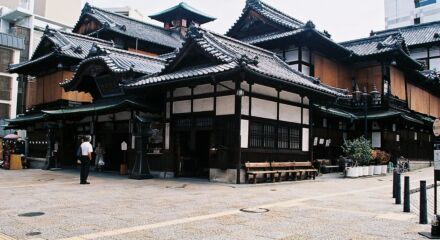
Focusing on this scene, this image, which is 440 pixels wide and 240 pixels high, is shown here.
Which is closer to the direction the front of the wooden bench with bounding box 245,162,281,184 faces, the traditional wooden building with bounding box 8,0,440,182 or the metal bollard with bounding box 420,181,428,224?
the metal bollard

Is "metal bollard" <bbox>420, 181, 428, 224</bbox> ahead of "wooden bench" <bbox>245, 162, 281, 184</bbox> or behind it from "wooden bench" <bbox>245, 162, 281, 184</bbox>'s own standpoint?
ahead

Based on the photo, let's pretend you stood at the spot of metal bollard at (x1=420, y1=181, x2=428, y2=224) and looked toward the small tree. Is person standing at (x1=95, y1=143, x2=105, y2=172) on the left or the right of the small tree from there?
left

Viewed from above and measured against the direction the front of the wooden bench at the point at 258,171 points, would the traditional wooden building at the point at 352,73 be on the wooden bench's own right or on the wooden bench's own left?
on the wooden bench's own left

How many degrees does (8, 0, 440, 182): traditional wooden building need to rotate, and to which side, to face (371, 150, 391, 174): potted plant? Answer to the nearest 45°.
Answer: approximately 135° to its left

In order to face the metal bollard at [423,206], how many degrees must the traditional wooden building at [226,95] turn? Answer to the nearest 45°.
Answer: approximately 45° to its left

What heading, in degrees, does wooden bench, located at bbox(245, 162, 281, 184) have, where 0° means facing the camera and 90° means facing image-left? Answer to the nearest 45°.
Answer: approximately 315°

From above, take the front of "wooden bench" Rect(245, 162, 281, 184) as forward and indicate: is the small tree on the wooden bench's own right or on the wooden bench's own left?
on the wooden bench's own left

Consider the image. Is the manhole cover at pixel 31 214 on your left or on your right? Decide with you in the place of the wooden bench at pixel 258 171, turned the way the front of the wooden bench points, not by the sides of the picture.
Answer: on your right

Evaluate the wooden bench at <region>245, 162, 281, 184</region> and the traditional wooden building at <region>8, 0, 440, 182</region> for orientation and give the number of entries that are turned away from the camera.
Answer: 0
